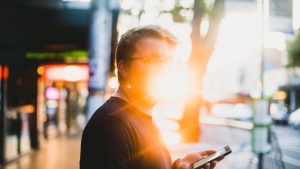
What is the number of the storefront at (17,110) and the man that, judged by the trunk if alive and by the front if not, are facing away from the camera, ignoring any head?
0

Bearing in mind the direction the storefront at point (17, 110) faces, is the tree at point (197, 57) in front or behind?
in front

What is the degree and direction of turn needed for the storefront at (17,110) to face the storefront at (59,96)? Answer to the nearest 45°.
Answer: approximately 90° to its left

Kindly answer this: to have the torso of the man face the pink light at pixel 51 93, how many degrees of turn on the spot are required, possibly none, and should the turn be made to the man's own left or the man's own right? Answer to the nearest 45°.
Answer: approximately 90° to the man's own left

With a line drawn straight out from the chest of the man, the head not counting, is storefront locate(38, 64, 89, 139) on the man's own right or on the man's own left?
on the man's own left

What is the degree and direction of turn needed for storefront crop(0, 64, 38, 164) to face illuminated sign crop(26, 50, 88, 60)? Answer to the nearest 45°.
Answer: approximately 90° to its left

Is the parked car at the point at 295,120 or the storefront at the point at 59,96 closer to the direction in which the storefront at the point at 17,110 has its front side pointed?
the parked car

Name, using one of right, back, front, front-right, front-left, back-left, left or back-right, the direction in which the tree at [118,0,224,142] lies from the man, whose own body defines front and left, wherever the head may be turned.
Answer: left

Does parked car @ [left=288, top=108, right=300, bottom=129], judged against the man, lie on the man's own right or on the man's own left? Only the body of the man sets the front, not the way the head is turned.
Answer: on the man's own left

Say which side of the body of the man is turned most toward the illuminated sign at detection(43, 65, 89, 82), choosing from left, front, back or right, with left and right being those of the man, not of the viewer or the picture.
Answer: left

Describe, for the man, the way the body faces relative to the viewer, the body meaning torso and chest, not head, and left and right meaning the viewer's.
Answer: facing to the right of the viewer

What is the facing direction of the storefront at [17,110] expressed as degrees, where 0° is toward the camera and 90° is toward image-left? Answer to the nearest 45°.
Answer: approximately 315°
